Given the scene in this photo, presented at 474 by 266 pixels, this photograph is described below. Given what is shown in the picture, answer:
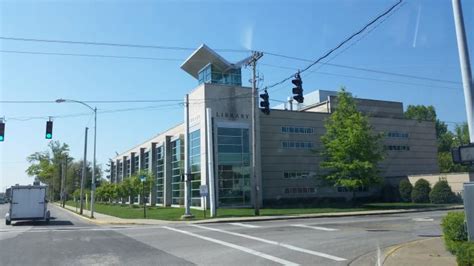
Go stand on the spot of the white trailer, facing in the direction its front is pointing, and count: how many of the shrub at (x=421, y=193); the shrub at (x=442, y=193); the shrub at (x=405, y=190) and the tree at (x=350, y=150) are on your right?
4

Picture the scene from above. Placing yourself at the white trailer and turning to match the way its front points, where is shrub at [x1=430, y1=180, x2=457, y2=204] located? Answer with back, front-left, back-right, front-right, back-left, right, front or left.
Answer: right

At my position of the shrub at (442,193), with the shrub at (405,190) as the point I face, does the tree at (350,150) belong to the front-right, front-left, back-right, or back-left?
front-left

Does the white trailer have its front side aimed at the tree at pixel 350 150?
no

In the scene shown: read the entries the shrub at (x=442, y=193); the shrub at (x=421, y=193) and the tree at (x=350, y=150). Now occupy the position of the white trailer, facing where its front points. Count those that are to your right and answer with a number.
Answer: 3

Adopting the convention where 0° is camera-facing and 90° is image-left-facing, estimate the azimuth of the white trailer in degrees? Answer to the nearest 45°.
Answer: approximately 180°

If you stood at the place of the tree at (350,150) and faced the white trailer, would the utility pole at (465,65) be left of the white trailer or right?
left

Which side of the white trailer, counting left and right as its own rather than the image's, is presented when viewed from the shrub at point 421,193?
right

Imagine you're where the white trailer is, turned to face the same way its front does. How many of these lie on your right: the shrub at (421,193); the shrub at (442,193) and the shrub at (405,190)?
3

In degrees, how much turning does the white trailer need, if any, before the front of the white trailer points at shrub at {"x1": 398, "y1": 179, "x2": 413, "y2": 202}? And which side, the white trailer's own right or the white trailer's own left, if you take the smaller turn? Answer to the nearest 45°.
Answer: approximately 90° to the white trailer's own right

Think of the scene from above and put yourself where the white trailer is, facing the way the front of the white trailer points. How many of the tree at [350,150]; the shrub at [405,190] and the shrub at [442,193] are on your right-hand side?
3

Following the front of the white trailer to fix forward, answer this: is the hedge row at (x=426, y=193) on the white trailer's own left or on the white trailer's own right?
on the white trailer's own right

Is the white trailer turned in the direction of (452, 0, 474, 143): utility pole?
no
